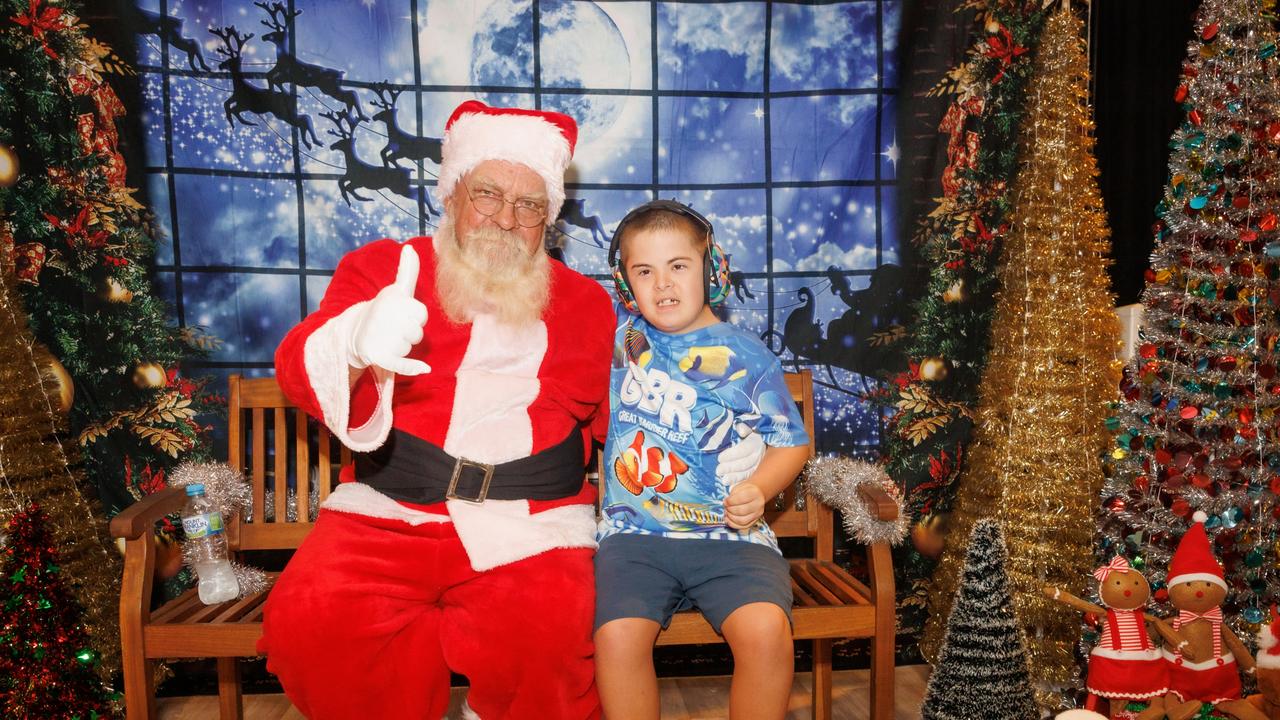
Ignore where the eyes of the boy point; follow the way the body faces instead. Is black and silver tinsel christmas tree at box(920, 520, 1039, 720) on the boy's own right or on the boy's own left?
on the boy's own left

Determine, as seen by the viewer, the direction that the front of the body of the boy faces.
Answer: toward the camera

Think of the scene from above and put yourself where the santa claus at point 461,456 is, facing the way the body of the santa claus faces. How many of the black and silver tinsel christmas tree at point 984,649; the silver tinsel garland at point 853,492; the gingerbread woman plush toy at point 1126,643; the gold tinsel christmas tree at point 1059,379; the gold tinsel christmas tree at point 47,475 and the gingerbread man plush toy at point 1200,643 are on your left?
5

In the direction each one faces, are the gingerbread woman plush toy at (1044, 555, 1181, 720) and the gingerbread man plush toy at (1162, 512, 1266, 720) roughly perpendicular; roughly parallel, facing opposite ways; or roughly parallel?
roughly parallel

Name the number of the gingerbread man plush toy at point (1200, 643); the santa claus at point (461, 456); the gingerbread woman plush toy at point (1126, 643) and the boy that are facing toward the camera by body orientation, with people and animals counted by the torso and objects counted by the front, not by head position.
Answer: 4

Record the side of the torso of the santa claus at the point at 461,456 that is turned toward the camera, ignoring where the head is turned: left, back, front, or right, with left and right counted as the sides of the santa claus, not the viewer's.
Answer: front

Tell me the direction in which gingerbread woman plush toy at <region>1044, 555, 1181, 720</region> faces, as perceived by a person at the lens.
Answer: facing the viewer

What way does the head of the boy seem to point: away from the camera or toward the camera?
toward the camera

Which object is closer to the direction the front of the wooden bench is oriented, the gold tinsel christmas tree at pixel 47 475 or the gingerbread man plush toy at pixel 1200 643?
the gingerbread man plush toy

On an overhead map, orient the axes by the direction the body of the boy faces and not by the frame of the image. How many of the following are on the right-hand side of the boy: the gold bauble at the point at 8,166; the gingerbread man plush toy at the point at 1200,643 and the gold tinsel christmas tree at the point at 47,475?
2
